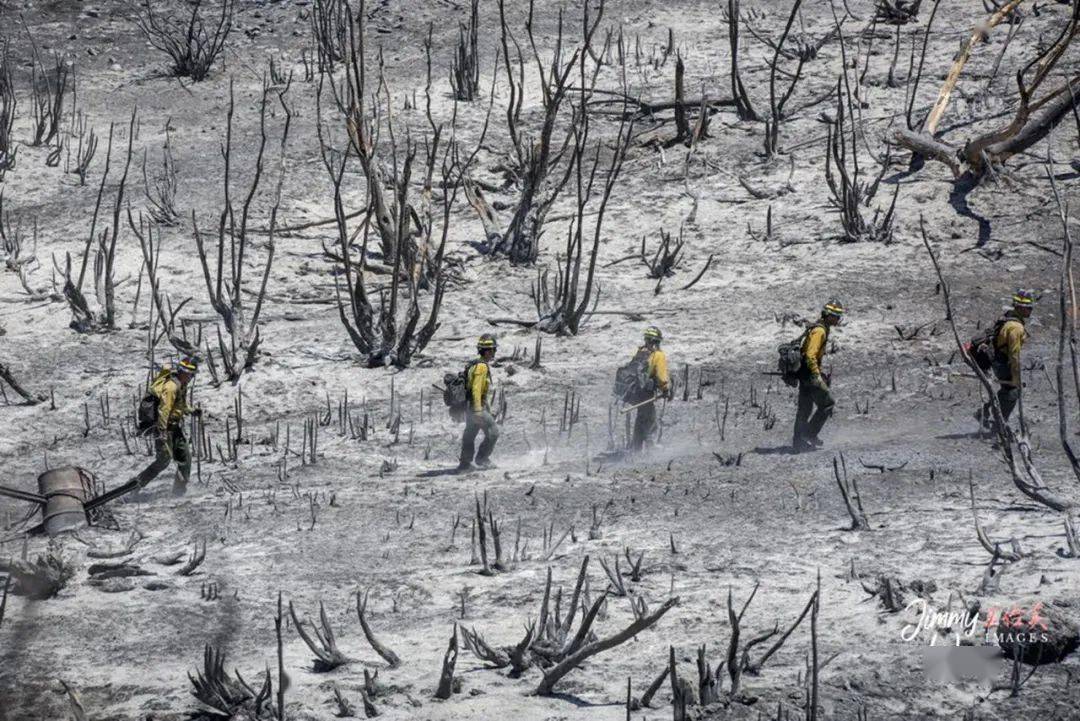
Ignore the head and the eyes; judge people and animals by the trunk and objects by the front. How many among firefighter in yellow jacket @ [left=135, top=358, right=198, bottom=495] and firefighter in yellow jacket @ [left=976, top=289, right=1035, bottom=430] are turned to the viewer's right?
2

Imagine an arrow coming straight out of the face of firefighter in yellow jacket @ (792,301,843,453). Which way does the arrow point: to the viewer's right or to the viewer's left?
to the viewer's right

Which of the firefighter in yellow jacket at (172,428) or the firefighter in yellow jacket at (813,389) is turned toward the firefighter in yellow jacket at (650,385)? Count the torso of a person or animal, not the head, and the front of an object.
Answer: the firefighter in yellow jacket at (172,428)

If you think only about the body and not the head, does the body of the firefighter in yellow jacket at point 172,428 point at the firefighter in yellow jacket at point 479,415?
yes

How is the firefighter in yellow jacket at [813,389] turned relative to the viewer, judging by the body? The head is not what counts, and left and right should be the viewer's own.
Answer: facing to the right of the viewer

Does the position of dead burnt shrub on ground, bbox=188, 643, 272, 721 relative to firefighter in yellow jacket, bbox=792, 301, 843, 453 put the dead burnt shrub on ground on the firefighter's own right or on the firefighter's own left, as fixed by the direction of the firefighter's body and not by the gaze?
on the firefighter's own right

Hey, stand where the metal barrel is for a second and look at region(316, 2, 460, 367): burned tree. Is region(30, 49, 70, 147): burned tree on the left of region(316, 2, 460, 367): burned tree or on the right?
left

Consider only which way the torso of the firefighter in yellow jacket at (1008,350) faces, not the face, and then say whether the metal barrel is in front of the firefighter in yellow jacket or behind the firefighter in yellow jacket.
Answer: behind

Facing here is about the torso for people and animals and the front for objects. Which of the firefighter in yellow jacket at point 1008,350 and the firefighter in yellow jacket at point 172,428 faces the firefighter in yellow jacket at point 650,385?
the firefighter in yellow jacket at point 172,428

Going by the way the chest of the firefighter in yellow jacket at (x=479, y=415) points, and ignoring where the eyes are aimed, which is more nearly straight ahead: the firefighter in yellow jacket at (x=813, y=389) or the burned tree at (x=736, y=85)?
the firefighter in yellow jacket

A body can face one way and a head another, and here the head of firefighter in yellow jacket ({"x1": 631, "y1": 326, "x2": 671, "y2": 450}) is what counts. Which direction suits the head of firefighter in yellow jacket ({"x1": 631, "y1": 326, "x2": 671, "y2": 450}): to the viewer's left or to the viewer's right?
to the viewer's right

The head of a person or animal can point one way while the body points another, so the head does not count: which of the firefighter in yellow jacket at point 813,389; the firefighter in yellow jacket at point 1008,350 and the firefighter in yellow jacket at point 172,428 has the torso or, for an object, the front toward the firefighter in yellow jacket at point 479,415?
the firefighter in yellow jacket at point 172,428

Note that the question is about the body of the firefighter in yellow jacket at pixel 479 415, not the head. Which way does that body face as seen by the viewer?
to the viewer's right

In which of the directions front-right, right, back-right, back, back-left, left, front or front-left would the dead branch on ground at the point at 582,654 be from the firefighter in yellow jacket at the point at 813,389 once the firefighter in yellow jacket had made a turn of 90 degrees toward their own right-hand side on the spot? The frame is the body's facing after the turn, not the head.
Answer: front

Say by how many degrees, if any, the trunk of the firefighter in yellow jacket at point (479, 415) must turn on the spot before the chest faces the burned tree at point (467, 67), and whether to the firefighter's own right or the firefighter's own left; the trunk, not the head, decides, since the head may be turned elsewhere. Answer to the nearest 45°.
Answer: approximately 90° to the firefighter's own left

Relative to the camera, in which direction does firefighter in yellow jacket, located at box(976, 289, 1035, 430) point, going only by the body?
to the viewer's right

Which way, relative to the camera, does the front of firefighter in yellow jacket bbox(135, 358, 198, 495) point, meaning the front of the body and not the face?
to the viewer's right

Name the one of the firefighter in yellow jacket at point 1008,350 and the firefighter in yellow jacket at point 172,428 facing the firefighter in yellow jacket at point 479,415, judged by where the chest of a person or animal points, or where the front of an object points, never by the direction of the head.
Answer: the firefighter in yellow jacket at point 172,428
